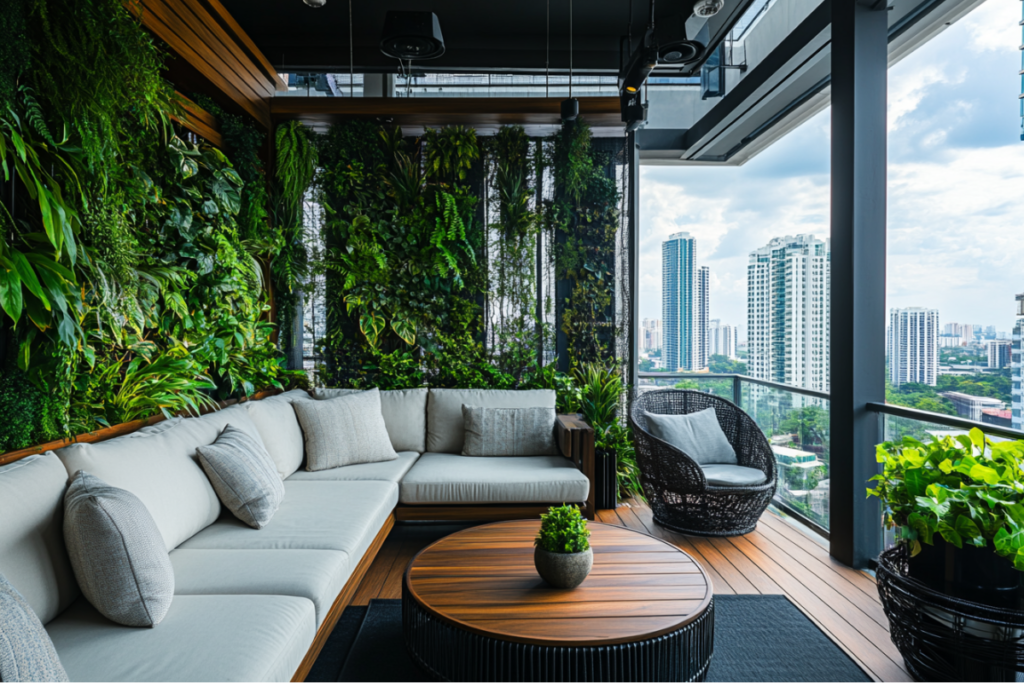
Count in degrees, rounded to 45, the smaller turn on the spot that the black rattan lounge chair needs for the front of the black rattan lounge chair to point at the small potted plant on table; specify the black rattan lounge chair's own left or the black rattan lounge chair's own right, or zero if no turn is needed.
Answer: approximately 45° to the black rattan lounge chair's own right

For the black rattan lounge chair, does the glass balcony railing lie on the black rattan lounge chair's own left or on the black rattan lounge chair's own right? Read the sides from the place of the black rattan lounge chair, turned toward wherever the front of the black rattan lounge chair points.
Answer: on the black rattan lounge chair's own left

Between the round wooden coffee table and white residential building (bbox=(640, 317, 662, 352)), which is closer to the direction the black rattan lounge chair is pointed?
the round wooden coffee table

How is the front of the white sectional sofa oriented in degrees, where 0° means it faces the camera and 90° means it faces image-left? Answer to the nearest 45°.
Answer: approximately 315°

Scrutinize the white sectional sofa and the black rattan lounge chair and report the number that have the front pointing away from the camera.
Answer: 0

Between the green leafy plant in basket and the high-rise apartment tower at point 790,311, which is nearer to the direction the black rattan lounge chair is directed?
the green leafy plant in basket
